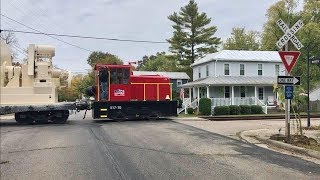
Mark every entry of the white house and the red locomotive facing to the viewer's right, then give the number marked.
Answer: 1

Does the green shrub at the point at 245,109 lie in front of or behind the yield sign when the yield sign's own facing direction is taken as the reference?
behind

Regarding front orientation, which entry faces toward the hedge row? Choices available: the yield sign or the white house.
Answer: the white house

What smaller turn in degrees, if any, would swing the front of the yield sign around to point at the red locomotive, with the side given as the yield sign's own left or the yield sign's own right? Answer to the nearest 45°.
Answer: approximately 135° to the yield sign's own right

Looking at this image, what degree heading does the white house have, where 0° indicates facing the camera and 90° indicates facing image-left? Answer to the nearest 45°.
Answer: approximately 0°

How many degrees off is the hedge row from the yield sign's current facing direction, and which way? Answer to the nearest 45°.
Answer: approximately 180°

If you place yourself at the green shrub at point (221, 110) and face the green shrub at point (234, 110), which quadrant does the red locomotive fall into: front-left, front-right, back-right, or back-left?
back-right

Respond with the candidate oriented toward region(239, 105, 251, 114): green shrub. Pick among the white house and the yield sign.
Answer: the white house

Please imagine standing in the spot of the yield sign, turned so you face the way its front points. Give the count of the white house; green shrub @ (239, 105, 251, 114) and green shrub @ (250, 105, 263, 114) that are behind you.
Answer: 3

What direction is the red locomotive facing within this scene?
to the viewer's right

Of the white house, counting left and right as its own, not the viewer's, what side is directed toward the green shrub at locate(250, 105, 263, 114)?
front

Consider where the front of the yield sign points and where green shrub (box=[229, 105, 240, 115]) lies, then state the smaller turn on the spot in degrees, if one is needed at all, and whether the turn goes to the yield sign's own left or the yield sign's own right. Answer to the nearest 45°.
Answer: approximately 180°

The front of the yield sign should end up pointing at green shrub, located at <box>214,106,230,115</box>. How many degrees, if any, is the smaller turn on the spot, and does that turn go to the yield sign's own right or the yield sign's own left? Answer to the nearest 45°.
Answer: approximately 180°

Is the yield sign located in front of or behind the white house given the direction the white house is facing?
in front

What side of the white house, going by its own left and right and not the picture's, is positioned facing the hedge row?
front
